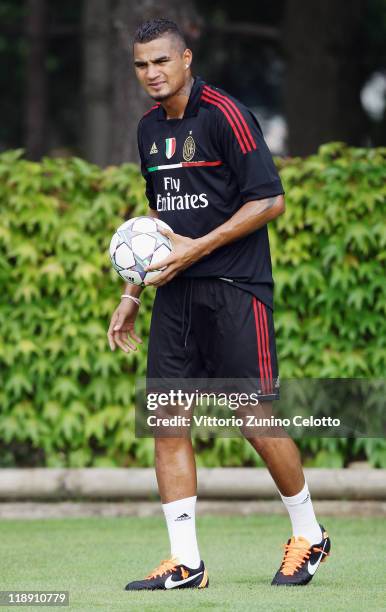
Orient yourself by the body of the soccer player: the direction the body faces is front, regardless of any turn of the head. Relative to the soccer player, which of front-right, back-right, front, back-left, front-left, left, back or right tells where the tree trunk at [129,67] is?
back-right

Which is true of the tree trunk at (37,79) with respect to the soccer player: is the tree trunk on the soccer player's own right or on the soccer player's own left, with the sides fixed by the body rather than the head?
on the soccer player's own right

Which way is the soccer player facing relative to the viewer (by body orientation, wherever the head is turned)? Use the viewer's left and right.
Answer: facing the viewer and to the left of the viewer

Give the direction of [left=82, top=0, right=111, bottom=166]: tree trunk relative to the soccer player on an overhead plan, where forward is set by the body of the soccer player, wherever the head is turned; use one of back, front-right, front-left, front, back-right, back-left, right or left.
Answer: back-right
